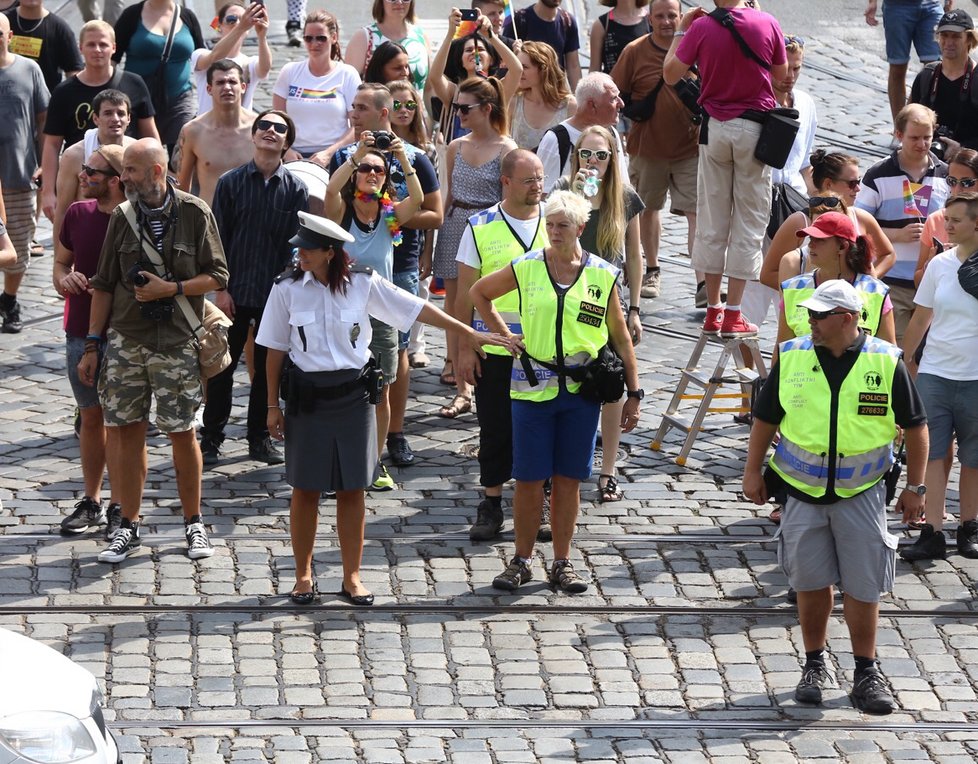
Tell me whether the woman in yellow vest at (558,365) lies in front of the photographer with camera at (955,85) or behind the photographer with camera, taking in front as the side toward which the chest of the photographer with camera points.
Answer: in front

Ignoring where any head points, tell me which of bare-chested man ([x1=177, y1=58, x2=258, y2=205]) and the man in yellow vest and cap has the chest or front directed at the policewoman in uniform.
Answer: the bare-chested man

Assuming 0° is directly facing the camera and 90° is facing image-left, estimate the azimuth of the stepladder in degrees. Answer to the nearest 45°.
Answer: approximately 45°

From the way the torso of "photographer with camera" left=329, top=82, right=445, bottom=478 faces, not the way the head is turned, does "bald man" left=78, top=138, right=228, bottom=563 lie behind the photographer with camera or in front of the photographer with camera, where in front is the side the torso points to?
in front

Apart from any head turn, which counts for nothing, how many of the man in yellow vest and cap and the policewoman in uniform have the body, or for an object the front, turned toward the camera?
2

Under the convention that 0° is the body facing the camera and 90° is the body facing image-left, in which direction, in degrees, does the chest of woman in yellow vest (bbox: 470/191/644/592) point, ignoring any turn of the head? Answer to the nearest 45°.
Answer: approximately 0°

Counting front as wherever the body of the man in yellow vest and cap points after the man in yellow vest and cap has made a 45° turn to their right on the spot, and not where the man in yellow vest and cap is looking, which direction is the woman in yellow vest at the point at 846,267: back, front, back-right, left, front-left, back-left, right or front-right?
back-right

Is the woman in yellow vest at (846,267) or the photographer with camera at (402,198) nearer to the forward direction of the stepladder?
the photographer with camera

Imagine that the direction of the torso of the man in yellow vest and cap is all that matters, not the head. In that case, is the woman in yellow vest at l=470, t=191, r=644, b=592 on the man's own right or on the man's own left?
on the man's own right

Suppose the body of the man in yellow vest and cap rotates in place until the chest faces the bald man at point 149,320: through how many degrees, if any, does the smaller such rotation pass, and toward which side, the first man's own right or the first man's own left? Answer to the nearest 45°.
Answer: approximately 90° to the first man's own right
